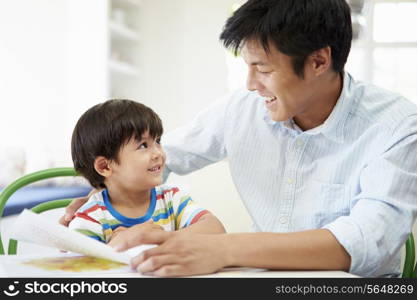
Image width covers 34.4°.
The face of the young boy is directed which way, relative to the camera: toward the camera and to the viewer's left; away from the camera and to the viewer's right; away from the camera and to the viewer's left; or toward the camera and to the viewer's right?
toward the camera and to the viewer's right

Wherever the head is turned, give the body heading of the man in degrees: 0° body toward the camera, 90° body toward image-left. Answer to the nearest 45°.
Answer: approximately 45°

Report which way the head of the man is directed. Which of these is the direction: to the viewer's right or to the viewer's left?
to the viewer's left

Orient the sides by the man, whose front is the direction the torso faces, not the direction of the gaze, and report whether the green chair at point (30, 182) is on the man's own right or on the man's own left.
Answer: on the man's own right
